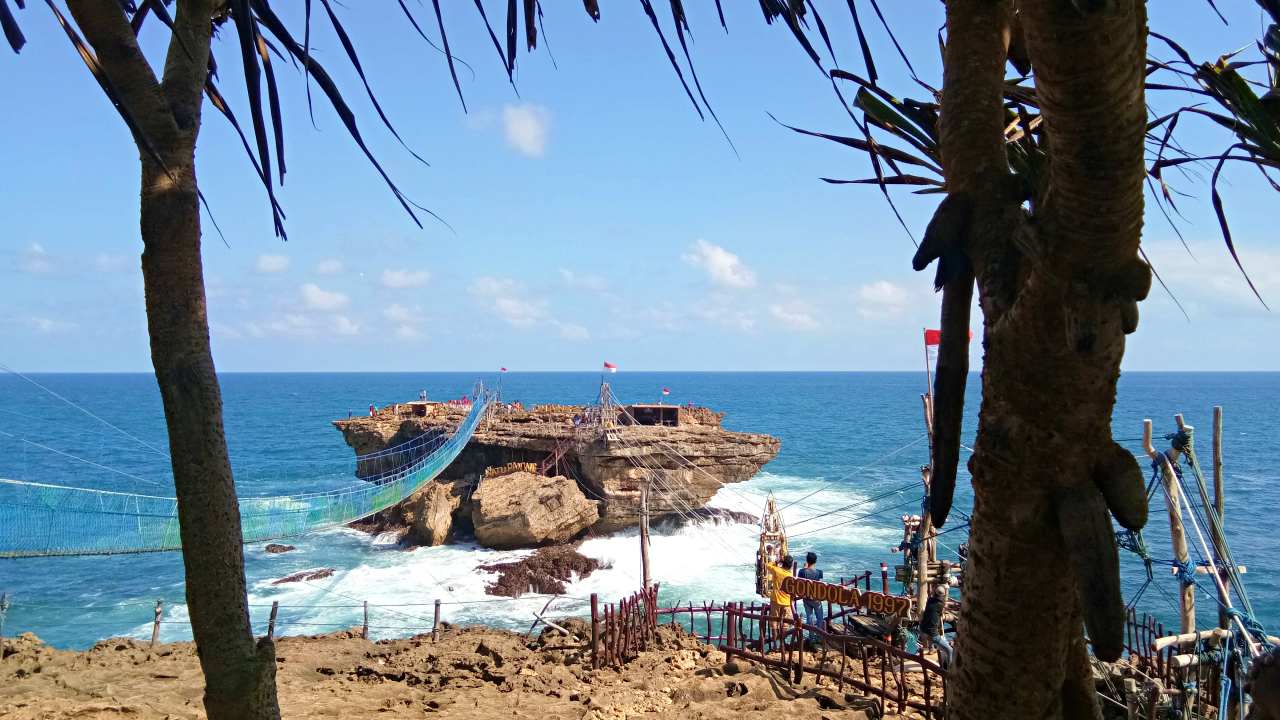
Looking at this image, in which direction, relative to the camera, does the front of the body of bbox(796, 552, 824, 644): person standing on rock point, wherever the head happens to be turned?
away from the camera

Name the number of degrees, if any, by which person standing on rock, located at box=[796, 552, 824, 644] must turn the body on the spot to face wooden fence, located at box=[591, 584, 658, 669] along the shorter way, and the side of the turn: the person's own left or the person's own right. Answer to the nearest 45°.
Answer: approximately 135° to the person's own left

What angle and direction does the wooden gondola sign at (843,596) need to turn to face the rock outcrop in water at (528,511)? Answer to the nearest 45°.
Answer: approximately 135° to its right

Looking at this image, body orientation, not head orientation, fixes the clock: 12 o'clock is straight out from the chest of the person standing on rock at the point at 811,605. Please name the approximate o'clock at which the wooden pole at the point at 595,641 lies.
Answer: The wooden pole is roughly at 8 o'clock from the person standing on rock.

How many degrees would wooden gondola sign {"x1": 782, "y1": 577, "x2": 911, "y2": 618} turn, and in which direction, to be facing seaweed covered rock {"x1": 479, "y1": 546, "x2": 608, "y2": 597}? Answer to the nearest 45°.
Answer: approximately 135° to its right

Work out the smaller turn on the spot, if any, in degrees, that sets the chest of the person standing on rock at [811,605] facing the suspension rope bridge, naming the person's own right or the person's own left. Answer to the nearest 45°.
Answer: approximately 90° to the person's own left

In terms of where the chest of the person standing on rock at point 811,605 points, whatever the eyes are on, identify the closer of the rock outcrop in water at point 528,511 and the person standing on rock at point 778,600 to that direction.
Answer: the rock outcrop in water

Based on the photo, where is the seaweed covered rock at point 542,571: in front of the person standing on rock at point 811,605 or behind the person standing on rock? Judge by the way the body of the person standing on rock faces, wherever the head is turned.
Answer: in front

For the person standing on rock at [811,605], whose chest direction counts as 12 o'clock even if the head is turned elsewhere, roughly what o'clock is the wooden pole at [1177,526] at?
The wooden pole is roughly at 4 o'clock from the person standing on rock.

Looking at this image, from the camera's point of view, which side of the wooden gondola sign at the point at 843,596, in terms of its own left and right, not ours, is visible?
front

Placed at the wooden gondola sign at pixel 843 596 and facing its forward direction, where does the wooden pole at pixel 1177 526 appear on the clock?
The wooden pole is roughly at 9 o'clock from the wooden gondola sign.

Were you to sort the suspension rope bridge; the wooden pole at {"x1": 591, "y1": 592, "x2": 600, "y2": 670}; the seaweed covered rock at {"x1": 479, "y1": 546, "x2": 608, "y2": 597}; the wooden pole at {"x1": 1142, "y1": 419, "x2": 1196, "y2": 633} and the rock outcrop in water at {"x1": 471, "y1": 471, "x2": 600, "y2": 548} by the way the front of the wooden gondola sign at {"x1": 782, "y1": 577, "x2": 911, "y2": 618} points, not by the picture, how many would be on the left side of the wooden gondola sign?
1
